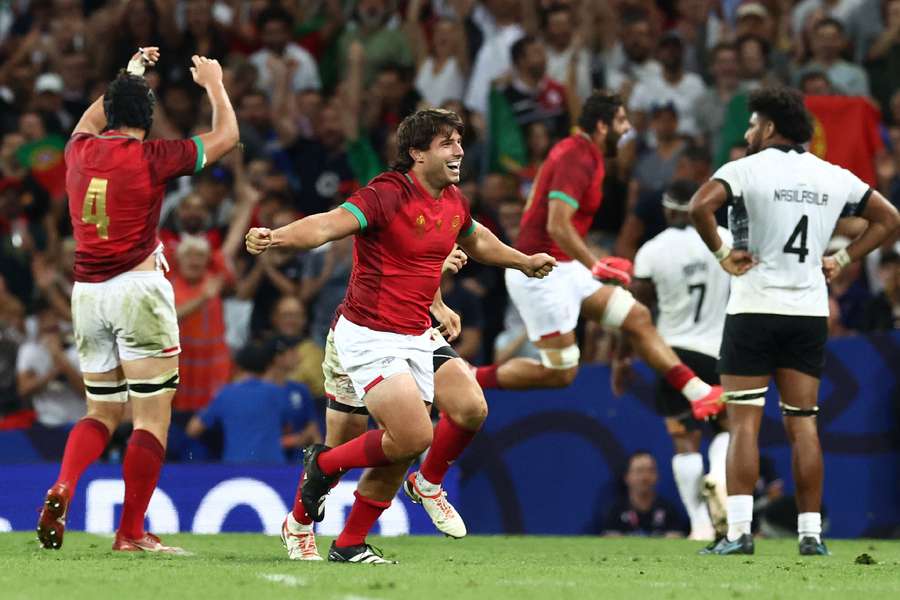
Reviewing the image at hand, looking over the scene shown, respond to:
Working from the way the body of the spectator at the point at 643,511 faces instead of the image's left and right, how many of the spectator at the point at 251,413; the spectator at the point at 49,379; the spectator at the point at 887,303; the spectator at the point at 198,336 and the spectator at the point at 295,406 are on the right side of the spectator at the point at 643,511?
4

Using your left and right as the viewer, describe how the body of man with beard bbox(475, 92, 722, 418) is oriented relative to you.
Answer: facing to the right of the viewer

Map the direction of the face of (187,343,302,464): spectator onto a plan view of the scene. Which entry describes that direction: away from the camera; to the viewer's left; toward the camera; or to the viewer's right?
away from the camera

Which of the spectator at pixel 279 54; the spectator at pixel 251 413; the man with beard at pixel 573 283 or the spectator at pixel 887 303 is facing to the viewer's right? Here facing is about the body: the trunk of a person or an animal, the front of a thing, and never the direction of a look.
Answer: the man with beard

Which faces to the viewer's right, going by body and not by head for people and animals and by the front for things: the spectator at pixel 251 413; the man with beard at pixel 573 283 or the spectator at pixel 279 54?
the man with beard

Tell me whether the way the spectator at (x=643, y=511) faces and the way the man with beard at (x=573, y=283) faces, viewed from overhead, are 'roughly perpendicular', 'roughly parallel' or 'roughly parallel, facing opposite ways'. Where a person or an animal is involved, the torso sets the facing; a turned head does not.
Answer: roughly perpendicular

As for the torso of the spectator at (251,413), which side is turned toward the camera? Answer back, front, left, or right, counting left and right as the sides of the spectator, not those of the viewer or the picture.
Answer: back

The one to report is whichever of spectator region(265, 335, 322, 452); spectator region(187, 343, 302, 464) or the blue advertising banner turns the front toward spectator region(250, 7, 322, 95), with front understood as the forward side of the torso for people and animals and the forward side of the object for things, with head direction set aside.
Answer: spectator region(187, 343, 302, 464)

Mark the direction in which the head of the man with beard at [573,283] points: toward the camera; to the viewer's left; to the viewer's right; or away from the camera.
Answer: to the viewer's right
